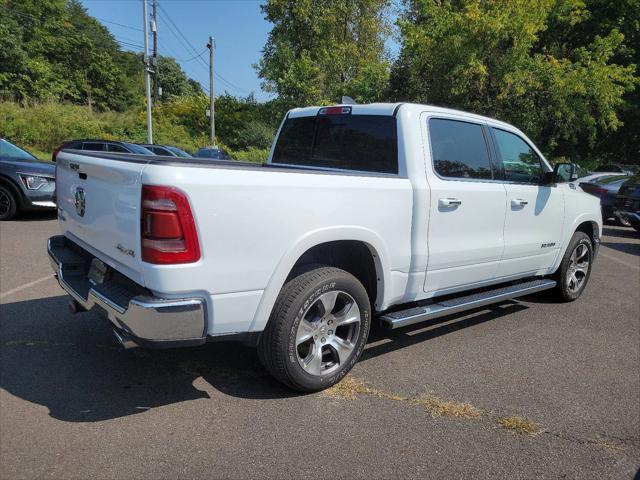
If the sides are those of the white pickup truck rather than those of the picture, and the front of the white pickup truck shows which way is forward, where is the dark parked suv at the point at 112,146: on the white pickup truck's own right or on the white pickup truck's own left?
on the white pickup truck's own left

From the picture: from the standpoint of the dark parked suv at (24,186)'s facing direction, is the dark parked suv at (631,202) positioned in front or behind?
in front

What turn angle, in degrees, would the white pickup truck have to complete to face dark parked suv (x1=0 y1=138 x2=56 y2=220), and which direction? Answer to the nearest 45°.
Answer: approximately 90° to its left

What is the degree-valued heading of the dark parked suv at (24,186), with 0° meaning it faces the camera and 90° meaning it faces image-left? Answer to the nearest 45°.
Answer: approximately 315°

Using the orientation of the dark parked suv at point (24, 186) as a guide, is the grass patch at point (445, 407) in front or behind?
in front

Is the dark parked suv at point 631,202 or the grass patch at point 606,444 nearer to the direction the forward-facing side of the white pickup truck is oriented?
the dark parked suv

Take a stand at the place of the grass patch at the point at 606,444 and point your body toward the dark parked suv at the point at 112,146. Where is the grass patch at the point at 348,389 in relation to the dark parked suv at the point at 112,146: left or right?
left

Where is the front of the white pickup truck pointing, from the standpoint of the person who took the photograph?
facing away from the viewer and to the right of the viewer
